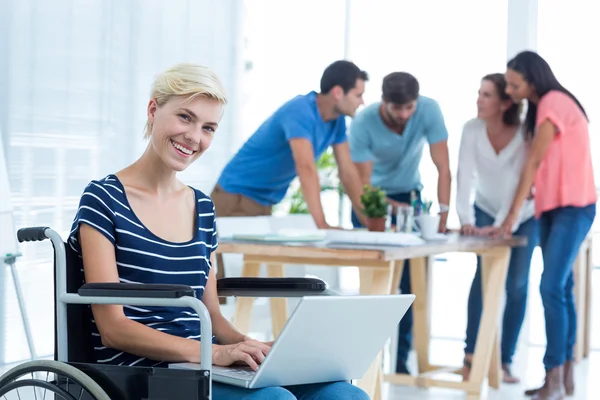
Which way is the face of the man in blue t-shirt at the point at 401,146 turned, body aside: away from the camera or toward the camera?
toward the camera

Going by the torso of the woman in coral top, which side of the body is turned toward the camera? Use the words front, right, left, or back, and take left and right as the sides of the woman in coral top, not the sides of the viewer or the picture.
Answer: left

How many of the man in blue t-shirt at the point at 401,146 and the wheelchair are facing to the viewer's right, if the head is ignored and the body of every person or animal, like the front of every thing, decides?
1

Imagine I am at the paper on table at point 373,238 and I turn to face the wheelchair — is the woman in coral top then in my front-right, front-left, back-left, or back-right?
back-left

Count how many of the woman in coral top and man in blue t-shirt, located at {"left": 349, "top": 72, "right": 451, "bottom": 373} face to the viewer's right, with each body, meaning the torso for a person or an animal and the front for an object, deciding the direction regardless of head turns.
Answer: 0

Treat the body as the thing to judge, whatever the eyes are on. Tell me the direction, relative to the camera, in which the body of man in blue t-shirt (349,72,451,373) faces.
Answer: toward the camera

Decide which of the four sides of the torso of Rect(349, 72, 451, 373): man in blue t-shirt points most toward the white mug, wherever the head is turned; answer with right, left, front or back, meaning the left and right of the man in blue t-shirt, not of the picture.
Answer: front

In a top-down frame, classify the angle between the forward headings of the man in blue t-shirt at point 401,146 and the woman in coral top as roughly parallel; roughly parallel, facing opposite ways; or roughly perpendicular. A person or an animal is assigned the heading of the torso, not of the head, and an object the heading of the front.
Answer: roughly perpendicular

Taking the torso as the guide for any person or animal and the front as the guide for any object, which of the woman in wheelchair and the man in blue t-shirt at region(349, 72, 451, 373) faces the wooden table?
the man in blue t-shirt

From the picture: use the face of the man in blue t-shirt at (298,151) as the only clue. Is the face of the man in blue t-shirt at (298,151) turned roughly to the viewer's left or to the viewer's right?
to the viewer's right

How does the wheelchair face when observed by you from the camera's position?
facing to the right of the viewer

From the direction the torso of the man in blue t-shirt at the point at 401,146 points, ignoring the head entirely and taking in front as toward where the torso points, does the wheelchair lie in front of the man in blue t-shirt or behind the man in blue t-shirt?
in front

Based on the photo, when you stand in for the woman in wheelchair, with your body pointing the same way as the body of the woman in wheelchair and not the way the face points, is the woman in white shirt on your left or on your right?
on your left
